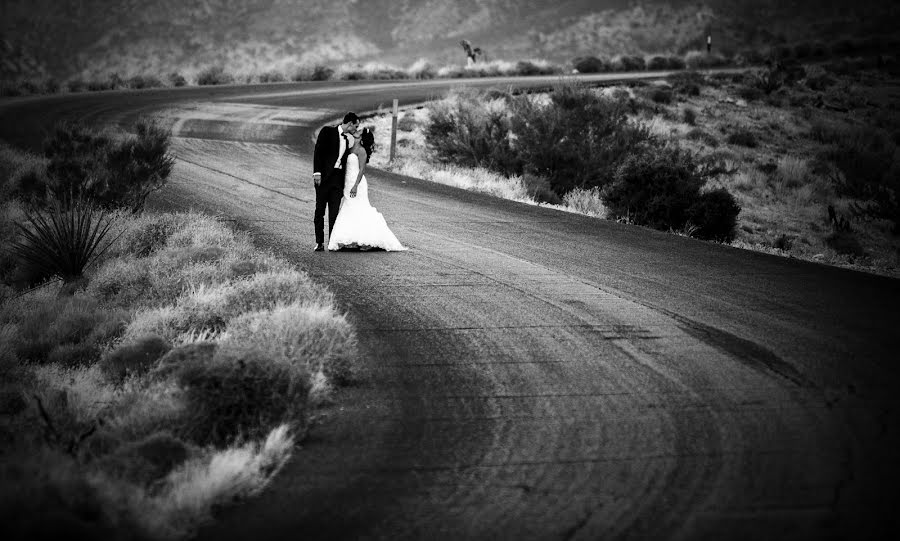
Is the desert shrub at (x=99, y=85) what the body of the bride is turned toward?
no

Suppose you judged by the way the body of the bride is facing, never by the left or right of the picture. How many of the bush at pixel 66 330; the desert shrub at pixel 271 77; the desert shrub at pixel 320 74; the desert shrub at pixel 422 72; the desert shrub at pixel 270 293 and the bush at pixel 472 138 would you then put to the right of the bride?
4

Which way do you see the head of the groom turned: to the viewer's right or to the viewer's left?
to the viewer's right

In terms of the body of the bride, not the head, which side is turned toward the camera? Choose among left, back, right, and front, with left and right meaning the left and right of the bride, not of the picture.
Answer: left

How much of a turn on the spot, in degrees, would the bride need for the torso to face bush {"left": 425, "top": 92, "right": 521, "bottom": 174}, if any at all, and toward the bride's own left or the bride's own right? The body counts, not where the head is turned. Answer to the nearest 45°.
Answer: approximately 90° to the bride's own right

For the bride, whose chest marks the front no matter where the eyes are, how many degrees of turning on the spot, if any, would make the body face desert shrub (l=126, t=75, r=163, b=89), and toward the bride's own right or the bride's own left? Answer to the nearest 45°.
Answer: approximately 90° to the bride's own right

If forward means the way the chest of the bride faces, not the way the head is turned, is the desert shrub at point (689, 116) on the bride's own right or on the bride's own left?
on the bride's own right

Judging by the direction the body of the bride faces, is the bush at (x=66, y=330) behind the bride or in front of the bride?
in front

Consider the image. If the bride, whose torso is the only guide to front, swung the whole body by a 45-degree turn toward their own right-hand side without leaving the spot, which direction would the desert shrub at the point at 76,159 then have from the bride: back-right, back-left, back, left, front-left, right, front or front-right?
front

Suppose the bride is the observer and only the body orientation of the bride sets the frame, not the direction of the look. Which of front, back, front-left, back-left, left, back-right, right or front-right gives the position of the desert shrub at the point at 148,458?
left

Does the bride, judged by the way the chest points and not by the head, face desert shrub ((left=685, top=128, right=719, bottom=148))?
no

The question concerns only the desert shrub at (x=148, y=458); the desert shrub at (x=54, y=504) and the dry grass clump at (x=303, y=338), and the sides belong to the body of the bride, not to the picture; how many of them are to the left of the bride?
3

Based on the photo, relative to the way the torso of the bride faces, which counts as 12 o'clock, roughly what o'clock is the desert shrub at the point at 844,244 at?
The desert shrub is roughly at 5 o'clock from the bride.

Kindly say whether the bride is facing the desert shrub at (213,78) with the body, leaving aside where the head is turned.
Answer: no

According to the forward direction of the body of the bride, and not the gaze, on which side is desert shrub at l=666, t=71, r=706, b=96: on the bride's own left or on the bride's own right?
on the bride's own right

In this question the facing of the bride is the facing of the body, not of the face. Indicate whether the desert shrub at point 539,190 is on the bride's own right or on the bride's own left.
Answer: on the bride's own right

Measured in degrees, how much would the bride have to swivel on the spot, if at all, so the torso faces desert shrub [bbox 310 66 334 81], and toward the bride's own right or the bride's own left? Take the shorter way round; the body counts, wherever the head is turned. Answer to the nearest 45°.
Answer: approximately 90° to the bride's own right

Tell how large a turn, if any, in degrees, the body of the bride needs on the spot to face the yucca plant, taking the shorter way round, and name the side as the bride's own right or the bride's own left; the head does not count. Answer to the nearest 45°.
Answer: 0° — they already face it

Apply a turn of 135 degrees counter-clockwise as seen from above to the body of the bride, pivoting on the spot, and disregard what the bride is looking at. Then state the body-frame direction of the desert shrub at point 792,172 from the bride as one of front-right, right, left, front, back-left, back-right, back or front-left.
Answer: left

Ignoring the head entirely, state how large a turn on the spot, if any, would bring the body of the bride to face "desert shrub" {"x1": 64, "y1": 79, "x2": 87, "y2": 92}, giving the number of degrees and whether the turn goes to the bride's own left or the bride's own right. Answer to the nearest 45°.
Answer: approximately 45° to the bride's own right
